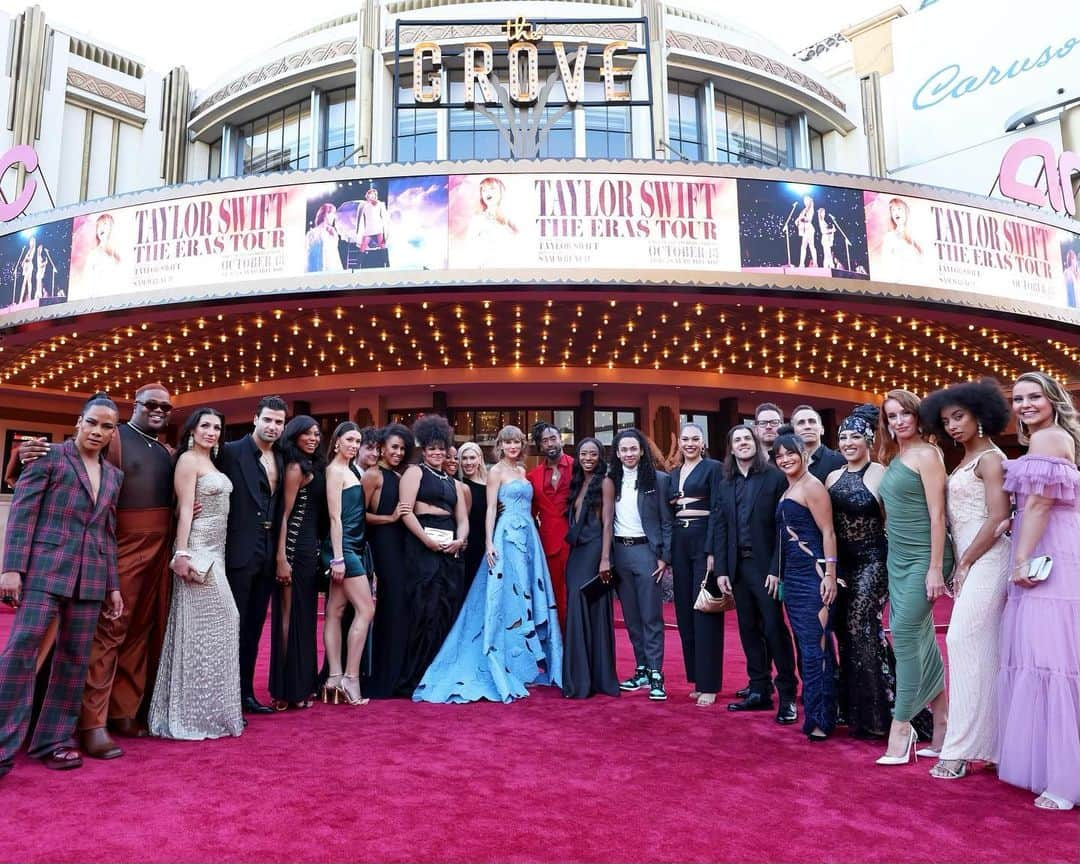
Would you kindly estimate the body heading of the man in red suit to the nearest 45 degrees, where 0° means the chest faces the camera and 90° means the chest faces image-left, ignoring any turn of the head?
approximately 0°

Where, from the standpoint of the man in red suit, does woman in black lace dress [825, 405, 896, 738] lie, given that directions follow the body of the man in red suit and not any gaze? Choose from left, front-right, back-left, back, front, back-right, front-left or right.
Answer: front-left

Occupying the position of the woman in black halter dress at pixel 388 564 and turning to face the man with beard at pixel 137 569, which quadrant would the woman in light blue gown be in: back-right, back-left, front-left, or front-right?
back-left

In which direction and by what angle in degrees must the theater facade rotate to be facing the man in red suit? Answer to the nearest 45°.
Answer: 0° — it already faces them

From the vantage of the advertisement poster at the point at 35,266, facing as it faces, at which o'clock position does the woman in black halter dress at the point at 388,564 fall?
The woman in black halter dress is roughly at 10 o'clock from the advertisement poster.

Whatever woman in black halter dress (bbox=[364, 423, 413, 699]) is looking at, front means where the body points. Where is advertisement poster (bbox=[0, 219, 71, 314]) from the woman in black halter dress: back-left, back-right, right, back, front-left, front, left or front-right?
back

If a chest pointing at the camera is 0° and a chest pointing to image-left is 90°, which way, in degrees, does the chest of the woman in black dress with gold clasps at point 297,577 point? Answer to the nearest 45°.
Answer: approximately 315°
